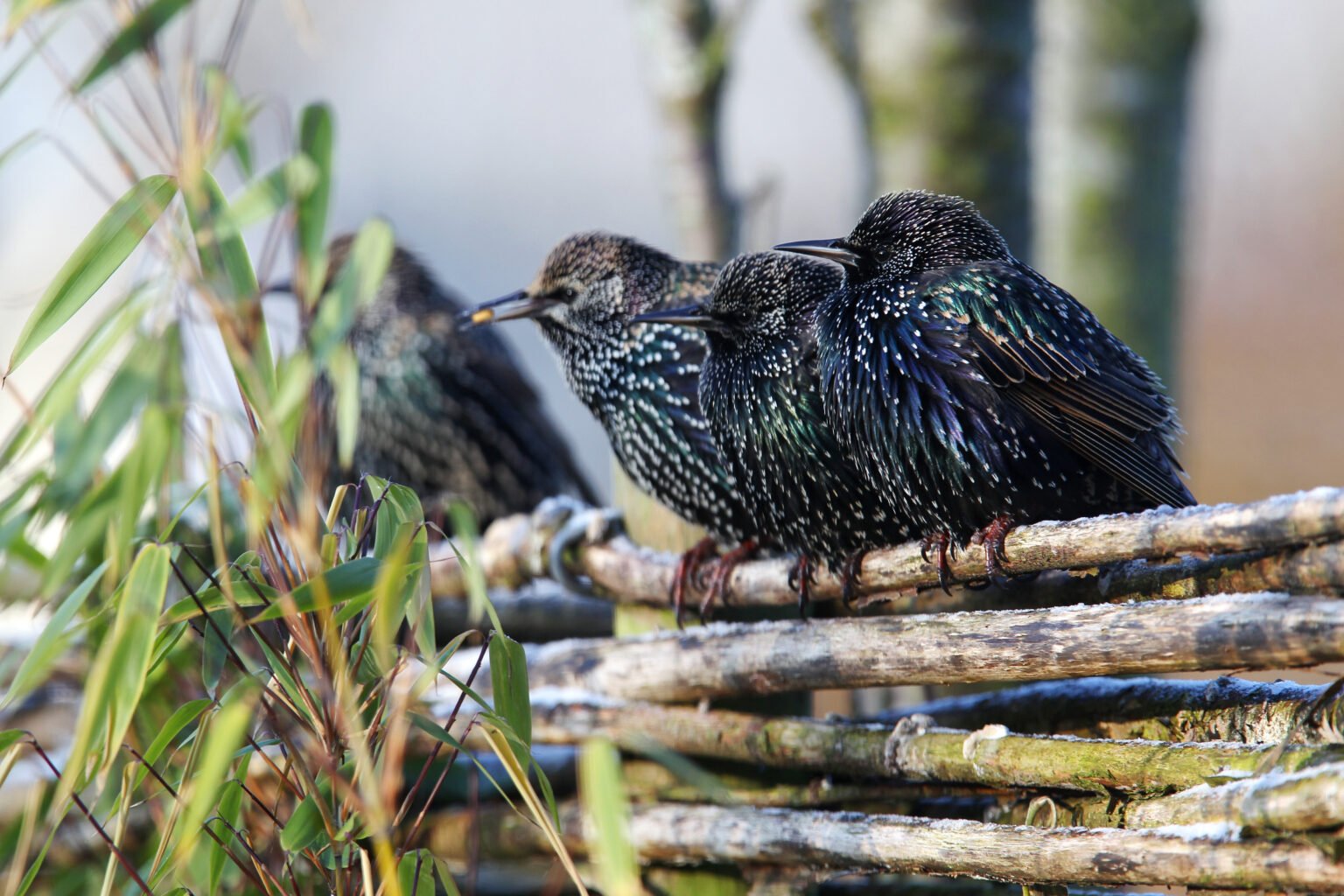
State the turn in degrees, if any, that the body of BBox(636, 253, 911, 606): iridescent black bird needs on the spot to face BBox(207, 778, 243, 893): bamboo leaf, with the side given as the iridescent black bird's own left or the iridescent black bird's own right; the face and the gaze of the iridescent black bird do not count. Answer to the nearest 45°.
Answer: approximately 45° to the iridescent black bird's own left

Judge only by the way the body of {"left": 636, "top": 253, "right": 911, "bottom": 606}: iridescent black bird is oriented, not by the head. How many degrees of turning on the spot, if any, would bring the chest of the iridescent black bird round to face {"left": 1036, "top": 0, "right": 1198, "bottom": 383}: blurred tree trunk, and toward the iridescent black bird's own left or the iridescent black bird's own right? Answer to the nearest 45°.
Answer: approximately 135° to the iridescent black bird's own right

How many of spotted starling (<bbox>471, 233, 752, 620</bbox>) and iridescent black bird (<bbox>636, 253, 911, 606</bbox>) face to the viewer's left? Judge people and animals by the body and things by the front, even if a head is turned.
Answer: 2

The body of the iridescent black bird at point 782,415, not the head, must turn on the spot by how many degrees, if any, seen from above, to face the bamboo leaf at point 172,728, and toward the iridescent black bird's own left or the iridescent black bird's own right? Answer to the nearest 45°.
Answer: approximately 45° to the iridescent black bird's own left

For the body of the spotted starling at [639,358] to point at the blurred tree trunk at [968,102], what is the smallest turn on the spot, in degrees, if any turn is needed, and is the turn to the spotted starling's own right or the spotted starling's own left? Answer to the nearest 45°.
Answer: approximately 135° to the spotted starling's own right

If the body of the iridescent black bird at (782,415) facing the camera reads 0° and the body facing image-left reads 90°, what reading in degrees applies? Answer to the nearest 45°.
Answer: approximately 90°

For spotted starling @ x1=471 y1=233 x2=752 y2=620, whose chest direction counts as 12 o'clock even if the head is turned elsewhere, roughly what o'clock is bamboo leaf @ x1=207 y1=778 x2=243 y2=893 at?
The bamboo leaf is roughly at 10 o'clock from the spotted starling.

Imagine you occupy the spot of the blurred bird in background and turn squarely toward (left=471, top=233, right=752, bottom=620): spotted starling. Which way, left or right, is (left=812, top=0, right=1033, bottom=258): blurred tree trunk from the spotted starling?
left

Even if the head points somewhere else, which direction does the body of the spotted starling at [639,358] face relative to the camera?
to the viewer's left
